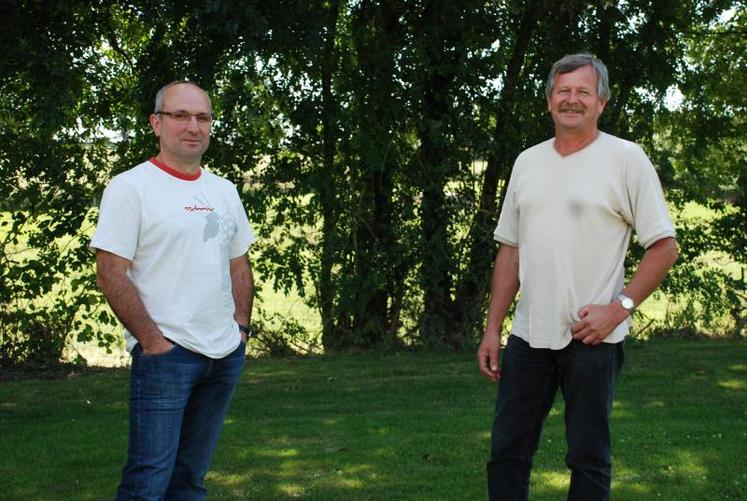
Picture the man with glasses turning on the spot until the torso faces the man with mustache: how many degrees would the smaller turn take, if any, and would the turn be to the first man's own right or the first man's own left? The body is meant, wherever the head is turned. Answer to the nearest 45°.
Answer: approximately 45° to the first man's own left

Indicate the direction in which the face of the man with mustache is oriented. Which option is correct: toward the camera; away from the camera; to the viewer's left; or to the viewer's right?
toward the camera

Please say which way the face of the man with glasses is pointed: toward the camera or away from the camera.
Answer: toward the camera

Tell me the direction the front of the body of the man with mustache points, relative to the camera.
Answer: toward the camera

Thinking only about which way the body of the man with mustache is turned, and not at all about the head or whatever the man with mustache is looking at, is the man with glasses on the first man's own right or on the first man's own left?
on the first man's own right

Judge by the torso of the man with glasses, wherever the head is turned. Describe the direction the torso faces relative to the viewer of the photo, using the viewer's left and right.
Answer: facing the viewer and to the right of the viewer

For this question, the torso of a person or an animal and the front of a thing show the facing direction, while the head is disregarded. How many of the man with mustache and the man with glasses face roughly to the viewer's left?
0
